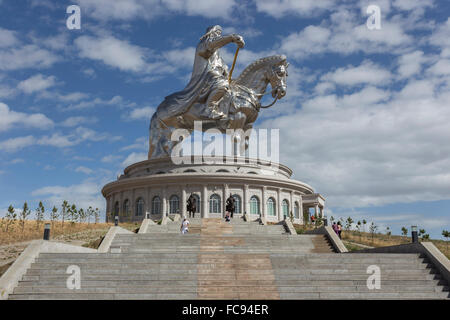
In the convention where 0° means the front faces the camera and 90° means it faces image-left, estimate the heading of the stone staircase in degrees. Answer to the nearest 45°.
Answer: approximately 0°

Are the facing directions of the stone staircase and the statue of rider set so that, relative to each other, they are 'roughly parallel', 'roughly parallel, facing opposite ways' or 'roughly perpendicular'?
roughly perpendicular

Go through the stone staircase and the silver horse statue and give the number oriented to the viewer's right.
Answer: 1

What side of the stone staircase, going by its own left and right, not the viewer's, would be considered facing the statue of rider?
back

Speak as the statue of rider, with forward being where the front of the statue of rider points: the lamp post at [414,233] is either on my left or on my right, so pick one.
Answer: on my right

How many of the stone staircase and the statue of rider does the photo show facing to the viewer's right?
1

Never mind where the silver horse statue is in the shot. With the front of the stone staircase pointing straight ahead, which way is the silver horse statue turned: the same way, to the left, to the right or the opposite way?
to the left

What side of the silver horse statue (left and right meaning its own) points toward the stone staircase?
right

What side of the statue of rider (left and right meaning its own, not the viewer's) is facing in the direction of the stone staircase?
right

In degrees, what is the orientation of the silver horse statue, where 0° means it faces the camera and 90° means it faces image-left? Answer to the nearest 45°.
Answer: approximately 270°

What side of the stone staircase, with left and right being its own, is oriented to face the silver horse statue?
back
